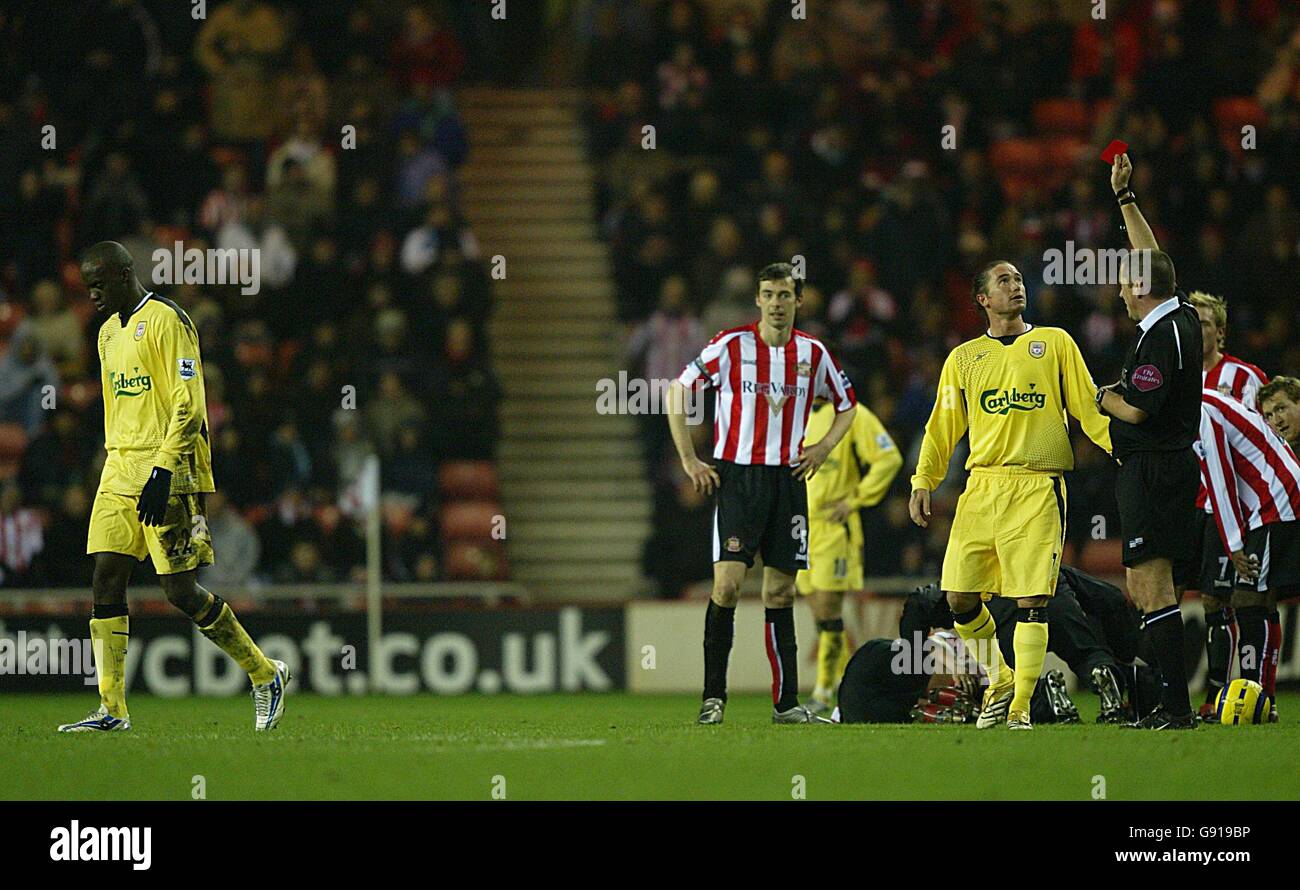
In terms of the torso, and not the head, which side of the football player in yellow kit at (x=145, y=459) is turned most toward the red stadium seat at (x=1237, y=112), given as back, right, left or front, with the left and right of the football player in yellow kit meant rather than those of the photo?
back

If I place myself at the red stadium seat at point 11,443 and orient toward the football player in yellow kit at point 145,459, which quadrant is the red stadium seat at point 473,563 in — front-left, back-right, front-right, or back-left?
front-left

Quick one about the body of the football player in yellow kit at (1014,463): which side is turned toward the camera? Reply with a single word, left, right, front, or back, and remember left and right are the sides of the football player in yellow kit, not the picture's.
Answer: front

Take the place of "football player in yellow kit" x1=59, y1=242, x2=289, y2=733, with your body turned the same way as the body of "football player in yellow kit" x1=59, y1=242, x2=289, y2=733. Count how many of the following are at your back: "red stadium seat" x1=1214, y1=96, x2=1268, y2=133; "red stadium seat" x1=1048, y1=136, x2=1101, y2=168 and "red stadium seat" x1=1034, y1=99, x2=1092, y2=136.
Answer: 3

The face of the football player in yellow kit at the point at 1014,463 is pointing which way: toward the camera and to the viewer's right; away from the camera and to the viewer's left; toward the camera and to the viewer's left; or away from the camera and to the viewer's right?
toward the camera and to the viewer's right

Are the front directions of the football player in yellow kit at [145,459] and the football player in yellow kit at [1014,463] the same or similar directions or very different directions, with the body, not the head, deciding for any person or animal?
same or similar directions

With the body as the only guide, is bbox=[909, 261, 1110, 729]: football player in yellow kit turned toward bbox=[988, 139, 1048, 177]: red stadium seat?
no

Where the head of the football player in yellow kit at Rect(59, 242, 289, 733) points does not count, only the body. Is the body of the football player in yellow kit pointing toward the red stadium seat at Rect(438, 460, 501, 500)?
no

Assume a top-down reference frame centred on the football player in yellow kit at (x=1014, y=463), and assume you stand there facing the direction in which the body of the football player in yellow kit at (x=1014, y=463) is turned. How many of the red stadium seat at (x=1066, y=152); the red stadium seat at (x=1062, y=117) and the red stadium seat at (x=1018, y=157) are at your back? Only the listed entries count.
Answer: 3

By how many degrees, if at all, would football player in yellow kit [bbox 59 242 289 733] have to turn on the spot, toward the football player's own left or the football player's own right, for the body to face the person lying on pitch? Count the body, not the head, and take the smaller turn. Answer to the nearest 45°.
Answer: approximately 135° to the football player's own left

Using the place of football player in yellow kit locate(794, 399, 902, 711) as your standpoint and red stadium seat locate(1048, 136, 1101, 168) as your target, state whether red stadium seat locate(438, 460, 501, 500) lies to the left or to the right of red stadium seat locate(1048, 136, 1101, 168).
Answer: left
